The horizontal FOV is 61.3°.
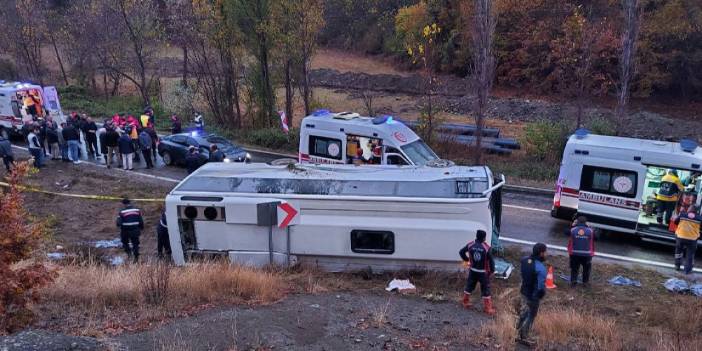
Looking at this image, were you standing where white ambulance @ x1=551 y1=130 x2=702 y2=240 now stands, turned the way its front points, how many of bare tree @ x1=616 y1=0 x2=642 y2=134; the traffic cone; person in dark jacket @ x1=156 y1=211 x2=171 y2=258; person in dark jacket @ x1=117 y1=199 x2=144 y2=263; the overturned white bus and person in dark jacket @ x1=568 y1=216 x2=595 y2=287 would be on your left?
1

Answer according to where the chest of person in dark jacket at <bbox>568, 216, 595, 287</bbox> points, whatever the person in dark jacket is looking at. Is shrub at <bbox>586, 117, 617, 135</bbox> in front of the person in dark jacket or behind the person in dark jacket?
in front

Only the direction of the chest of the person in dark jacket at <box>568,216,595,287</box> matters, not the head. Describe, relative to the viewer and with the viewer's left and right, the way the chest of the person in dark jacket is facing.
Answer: facing away from the viewer

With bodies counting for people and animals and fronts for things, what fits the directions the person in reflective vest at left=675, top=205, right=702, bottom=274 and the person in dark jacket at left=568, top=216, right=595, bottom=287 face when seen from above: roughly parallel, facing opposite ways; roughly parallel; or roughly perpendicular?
roughly parallel

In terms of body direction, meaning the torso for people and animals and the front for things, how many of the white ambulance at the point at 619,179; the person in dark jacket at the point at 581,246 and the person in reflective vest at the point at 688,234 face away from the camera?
2

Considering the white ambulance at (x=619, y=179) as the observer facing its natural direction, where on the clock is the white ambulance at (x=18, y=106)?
the white ambulance at (x=18, y=106) is roughly at 6 o'clock from the white ambulance at (x=619, y=179).

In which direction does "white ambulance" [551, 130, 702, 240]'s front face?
to the viewer's right

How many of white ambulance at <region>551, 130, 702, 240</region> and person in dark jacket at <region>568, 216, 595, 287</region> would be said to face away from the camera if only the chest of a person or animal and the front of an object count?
1

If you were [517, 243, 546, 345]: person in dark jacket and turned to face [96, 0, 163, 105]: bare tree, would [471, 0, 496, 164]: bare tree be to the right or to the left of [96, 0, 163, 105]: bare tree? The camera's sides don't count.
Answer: right

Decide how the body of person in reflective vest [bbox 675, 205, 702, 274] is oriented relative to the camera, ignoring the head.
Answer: away from the camera
